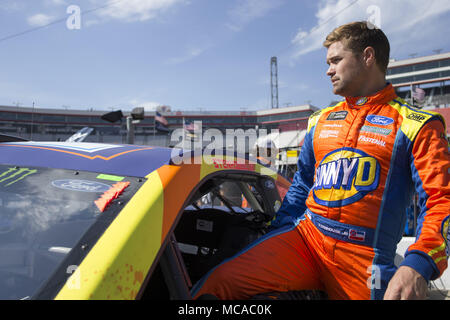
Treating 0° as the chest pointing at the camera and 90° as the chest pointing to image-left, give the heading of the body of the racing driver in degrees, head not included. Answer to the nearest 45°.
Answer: approximately 45°

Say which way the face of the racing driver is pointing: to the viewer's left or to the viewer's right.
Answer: to the viewer's left

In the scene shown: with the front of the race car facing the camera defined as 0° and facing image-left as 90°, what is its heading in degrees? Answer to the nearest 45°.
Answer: approximately 45°
